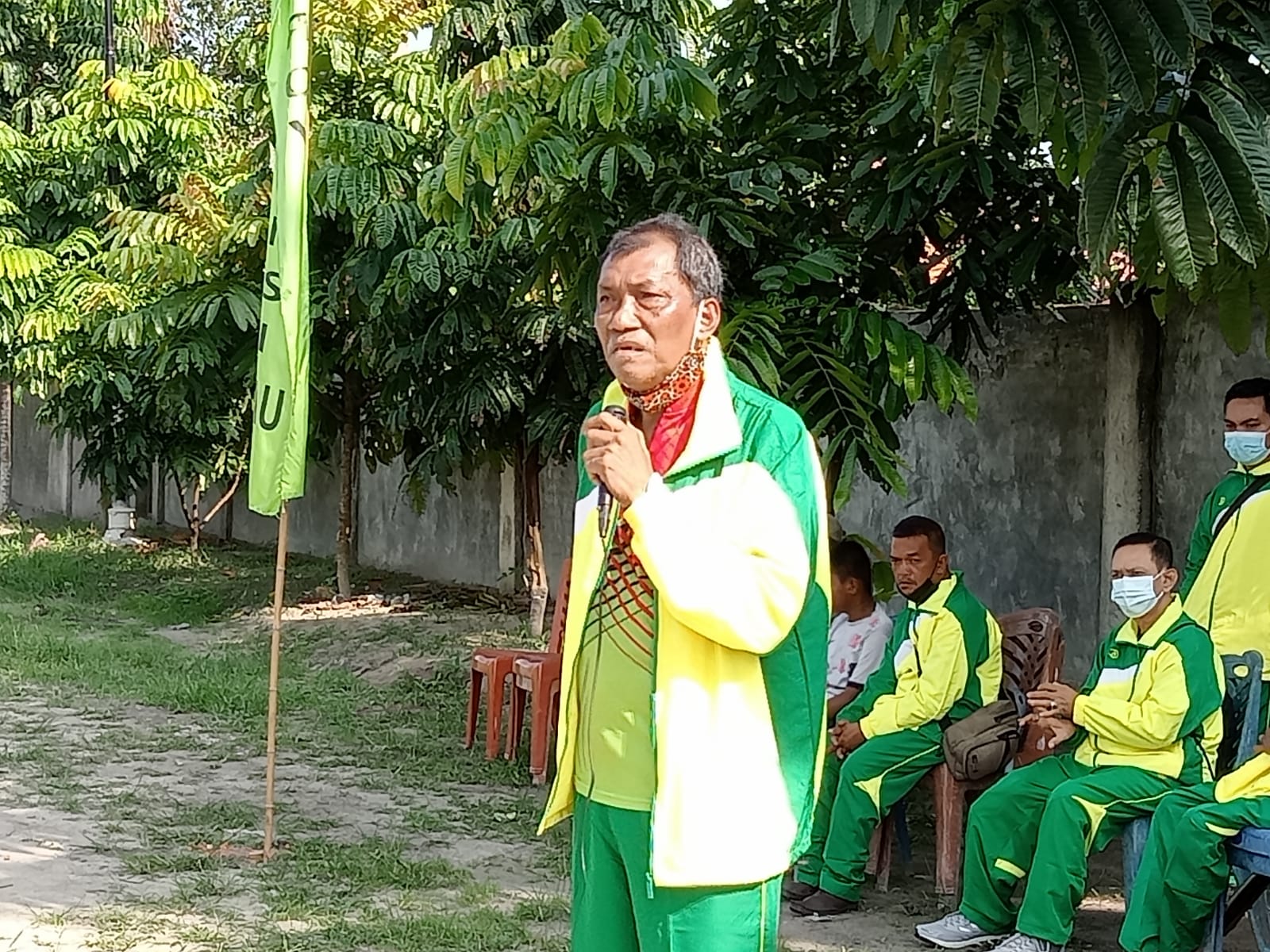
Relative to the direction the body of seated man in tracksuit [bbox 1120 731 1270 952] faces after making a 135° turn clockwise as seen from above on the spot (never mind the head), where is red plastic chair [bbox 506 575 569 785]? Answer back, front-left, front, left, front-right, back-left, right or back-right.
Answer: left

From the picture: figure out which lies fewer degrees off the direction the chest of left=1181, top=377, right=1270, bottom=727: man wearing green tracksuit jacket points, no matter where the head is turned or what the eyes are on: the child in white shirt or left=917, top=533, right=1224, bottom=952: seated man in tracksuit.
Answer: the seated man in tracksuit

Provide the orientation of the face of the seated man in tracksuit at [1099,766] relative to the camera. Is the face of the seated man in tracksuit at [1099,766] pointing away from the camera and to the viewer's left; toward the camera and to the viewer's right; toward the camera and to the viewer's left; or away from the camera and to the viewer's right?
toward the camera and to the viewer's left

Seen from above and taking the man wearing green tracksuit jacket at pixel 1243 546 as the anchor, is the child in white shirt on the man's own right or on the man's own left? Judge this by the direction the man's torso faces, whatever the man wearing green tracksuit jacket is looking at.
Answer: on the man's own right

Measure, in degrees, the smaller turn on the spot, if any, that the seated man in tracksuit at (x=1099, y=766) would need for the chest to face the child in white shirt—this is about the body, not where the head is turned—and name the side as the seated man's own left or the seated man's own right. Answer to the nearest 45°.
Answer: approximately 90° to the seated man's own right

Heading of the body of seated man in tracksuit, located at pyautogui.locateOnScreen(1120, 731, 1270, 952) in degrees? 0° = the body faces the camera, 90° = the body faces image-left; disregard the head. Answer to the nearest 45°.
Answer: approximately 90°

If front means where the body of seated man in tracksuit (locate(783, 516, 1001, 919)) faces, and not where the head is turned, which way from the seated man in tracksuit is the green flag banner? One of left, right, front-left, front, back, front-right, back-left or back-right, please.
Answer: front-right

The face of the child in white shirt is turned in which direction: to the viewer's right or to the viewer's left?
to the viewer's left

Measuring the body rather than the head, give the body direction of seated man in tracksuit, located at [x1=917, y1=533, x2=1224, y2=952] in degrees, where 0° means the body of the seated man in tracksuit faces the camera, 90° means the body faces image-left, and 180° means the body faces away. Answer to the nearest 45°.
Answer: approximately 45°

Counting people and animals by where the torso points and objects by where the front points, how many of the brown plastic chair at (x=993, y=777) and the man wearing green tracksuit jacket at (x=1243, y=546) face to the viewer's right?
0

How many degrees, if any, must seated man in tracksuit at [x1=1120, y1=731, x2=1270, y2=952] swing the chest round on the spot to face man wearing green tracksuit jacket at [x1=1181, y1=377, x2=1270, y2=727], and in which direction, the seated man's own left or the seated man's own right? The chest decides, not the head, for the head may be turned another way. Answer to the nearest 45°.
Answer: approximately 90° to the seated man's own right

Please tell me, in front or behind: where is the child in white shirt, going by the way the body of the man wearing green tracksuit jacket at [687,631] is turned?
behind
